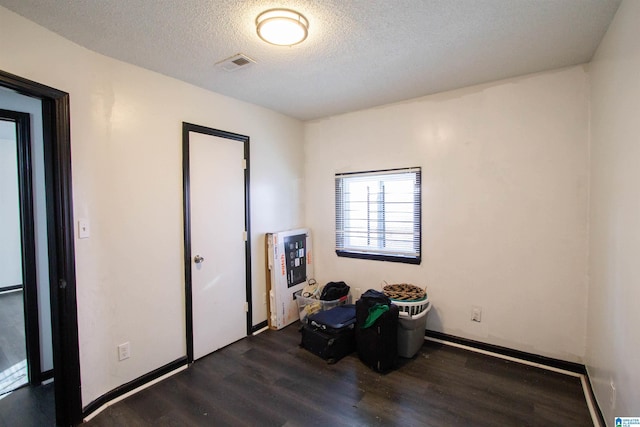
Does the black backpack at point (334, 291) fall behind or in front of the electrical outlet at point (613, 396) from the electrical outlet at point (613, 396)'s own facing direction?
in front

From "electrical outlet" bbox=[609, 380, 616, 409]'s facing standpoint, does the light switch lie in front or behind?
in front

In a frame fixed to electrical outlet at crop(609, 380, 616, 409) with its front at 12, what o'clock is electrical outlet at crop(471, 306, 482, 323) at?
electrical outlet at crop(471, 306, 482, 323) is roughly at 1 o'clock from electrical outlet at crop(609, 380, 616, 409).

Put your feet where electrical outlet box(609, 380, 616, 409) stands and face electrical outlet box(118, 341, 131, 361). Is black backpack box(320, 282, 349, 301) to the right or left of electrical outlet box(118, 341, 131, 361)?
right

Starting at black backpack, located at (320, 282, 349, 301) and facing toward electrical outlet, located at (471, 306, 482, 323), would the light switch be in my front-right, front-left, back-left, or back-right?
back-right

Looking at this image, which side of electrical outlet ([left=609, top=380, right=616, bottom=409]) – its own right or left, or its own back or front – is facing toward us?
left

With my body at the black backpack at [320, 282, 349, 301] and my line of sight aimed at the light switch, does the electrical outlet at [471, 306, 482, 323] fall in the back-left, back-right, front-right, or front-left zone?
back-left

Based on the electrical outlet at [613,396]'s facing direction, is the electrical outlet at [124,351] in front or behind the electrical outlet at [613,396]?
in front
